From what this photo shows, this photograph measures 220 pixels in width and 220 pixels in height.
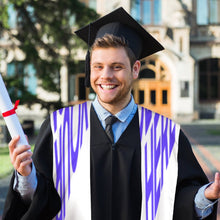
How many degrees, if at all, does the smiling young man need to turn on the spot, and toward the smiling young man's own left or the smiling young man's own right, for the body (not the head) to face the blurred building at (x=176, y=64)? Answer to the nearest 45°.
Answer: approximately 180°

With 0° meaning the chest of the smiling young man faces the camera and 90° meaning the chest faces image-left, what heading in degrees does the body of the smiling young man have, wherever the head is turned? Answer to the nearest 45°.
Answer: approximately 0°

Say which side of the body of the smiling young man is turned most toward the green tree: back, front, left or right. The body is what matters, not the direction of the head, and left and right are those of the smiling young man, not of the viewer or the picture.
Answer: back

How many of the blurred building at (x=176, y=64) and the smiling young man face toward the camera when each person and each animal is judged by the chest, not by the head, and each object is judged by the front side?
2

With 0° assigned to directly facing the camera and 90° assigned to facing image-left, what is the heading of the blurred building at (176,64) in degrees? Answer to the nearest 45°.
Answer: approximately 0°
